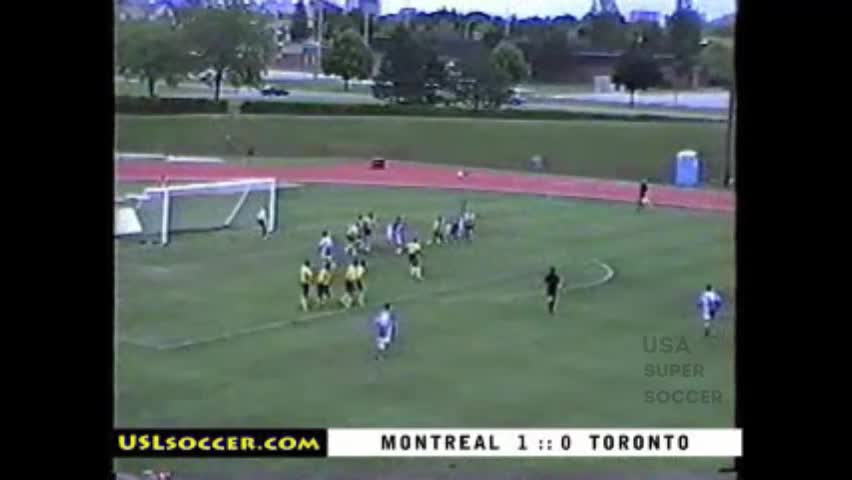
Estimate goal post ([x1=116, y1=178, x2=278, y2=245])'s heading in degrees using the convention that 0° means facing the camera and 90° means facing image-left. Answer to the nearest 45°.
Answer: approximately 315°
